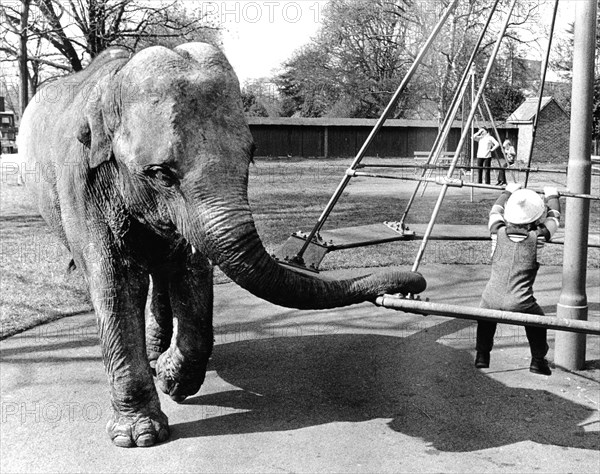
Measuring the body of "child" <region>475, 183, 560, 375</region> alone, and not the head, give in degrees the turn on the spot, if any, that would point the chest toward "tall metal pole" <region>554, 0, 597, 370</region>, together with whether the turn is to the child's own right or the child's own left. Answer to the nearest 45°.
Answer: approximately 45° to the child's own right

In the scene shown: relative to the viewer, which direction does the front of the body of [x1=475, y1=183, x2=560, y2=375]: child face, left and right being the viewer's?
facing away from the viewer

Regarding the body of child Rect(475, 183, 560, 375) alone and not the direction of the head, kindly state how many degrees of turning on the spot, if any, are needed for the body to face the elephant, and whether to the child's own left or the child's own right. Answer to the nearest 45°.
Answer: approximately 135° to the child's own left

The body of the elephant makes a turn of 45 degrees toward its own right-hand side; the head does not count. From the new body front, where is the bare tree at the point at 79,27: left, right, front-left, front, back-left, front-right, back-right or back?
back

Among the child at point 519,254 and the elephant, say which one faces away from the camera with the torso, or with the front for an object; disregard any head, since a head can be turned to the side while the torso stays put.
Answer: the child

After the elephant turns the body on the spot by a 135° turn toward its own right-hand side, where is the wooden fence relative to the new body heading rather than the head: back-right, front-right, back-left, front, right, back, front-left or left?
right

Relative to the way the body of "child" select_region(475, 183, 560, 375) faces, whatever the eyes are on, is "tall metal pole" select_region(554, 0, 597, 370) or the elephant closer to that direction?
the tall metal pole

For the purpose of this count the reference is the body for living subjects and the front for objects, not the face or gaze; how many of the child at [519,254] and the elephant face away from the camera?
1

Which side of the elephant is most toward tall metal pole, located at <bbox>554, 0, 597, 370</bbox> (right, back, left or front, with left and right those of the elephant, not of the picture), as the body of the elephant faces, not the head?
left
